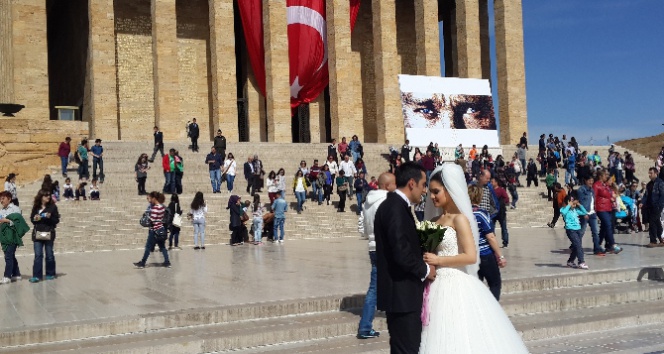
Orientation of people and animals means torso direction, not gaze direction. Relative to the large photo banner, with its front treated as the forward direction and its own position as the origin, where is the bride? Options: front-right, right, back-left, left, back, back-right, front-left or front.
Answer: front

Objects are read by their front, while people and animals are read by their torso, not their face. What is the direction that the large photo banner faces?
toward the camera

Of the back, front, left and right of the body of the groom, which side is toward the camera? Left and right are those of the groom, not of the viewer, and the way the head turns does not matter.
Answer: right

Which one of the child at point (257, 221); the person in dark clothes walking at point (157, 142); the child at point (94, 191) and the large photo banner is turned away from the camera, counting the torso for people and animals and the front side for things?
the child at point (257, 221)

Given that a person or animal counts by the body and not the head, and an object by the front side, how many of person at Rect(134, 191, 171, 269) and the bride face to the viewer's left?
2

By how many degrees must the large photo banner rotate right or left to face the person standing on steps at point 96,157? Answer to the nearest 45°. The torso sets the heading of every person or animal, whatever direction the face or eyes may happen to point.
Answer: approximately 45° to its right

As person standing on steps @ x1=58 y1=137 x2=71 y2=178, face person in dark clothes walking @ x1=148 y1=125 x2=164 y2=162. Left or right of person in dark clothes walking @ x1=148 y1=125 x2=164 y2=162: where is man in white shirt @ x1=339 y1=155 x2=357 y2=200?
right

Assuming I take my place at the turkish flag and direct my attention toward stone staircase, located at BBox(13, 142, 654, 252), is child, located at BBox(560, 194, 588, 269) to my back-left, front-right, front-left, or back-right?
front-left

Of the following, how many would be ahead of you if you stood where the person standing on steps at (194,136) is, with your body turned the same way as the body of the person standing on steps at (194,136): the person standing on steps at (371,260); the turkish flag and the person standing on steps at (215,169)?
2

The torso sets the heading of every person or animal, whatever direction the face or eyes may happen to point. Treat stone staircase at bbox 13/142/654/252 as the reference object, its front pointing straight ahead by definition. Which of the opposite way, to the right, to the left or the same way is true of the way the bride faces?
to the right

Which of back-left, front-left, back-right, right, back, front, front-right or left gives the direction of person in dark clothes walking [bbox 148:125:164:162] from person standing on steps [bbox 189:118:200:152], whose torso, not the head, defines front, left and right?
front-right

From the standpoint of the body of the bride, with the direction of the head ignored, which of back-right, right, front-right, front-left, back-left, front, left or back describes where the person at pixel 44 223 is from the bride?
front-right

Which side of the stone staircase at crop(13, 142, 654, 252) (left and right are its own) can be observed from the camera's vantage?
front
